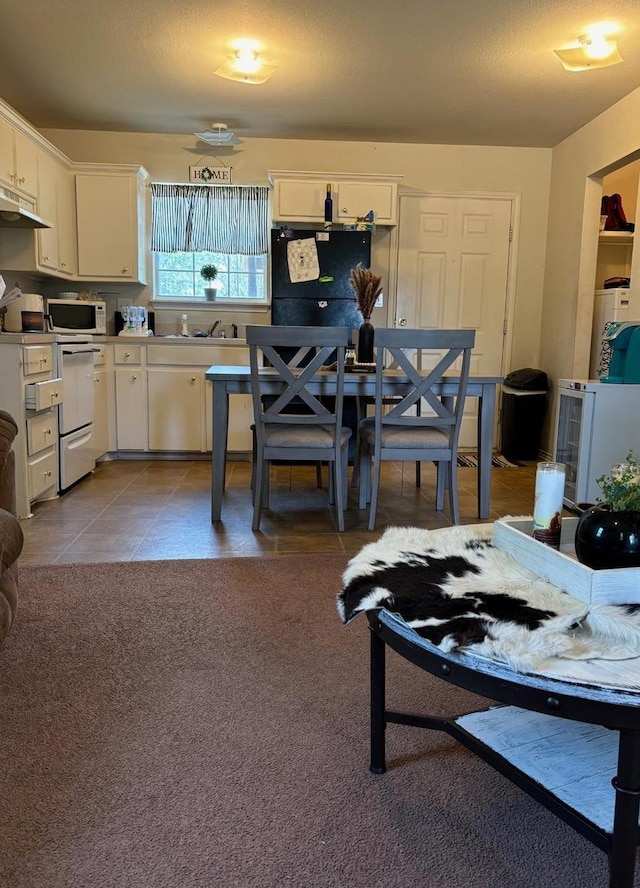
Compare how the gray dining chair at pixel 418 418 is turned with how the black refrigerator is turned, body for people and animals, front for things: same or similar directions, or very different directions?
very different directions

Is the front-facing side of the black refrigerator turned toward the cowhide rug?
yes

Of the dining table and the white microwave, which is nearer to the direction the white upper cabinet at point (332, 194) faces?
the dining table

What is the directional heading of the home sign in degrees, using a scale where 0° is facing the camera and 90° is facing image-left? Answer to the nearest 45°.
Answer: approximately 0°

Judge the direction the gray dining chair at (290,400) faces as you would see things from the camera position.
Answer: facing away from the viewer

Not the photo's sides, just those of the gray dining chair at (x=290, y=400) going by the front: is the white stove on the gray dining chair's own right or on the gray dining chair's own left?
on the gray dining chair's own left

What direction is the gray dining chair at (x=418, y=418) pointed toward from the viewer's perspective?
away from the camera

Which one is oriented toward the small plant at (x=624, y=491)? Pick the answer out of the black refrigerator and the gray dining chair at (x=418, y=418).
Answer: the black refrigerator

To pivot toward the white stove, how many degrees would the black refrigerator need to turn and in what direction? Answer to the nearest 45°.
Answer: approximately 45° to its right
